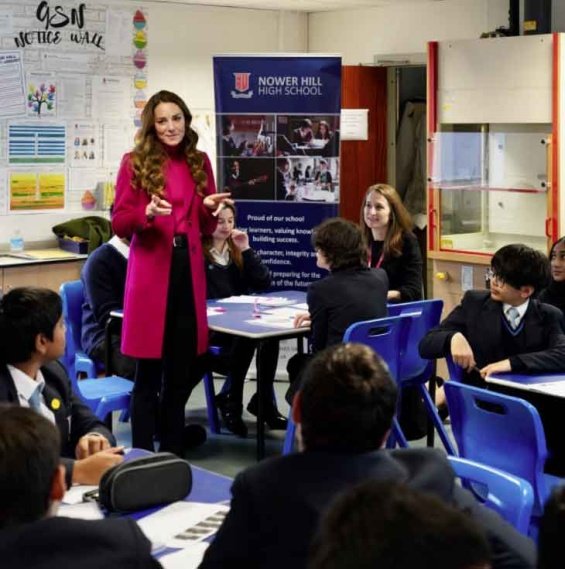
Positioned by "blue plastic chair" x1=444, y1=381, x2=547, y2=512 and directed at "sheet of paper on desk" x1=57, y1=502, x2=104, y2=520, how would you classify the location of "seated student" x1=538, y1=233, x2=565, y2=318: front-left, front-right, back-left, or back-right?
back-right

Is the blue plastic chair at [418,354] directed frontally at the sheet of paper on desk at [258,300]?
yes

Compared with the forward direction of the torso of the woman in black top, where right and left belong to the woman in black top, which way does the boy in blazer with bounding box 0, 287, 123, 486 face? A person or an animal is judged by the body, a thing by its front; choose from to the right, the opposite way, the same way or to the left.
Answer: to the left

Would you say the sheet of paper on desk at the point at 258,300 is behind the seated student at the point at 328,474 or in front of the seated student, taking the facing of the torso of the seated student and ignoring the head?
in front

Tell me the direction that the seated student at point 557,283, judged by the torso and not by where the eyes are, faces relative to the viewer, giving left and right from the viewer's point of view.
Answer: facing the viewer and to the left of the viewer

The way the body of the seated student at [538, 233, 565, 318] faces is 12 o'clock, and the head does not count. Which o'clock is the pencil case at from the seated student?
The pencil case is roughly at 11 o'clock from the seated student.

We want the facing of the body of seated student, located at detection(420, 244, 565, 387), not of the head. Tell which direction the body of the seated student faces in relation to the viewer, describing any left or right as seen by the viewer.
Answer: facing the viewer

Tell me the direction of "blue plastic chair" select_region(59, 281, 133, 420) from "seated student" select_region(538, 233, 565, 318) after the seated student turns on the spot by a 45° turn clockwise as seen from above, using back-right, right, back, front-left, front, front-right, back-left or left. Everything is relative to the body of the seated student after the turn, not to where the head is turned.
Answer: front

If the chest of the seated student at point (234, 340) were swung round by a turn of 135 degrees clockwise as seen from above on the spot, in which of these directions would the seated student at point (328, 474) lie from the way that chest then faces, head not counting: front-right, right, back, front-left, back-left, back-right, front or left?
back-left

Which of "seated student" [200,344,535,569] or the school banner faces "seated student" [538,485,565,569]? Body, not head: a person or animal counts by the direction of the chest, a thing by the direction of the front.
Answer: the school banner

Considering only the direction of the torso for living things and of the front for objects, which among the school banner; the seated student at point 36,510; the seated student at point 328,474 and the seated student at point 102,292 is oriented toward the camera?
the school banner

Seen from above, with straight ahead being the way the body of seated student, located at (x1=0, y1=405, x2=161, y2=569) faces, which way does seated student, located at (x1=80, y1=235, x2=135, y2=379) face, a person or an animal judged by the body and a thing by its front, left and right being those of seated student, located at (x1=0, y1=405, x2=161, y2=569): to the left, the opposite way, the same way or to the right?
to the right

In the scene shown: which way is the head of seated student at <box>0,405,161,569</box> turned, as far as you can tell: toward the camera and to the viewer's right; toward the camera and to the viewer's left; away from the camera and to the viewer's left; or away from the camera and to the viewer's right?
away from the camera and to the viewer's right

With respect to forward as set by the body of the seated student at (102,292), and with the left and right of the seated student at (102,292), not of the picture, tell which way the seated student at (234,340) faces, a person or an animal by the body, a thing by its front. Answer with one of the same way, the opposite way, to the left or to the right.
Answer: to the right

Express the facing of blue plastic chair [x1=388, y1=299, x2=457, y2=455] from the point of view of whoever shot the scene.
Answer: facing away from the viewer and to the left of the viewer
